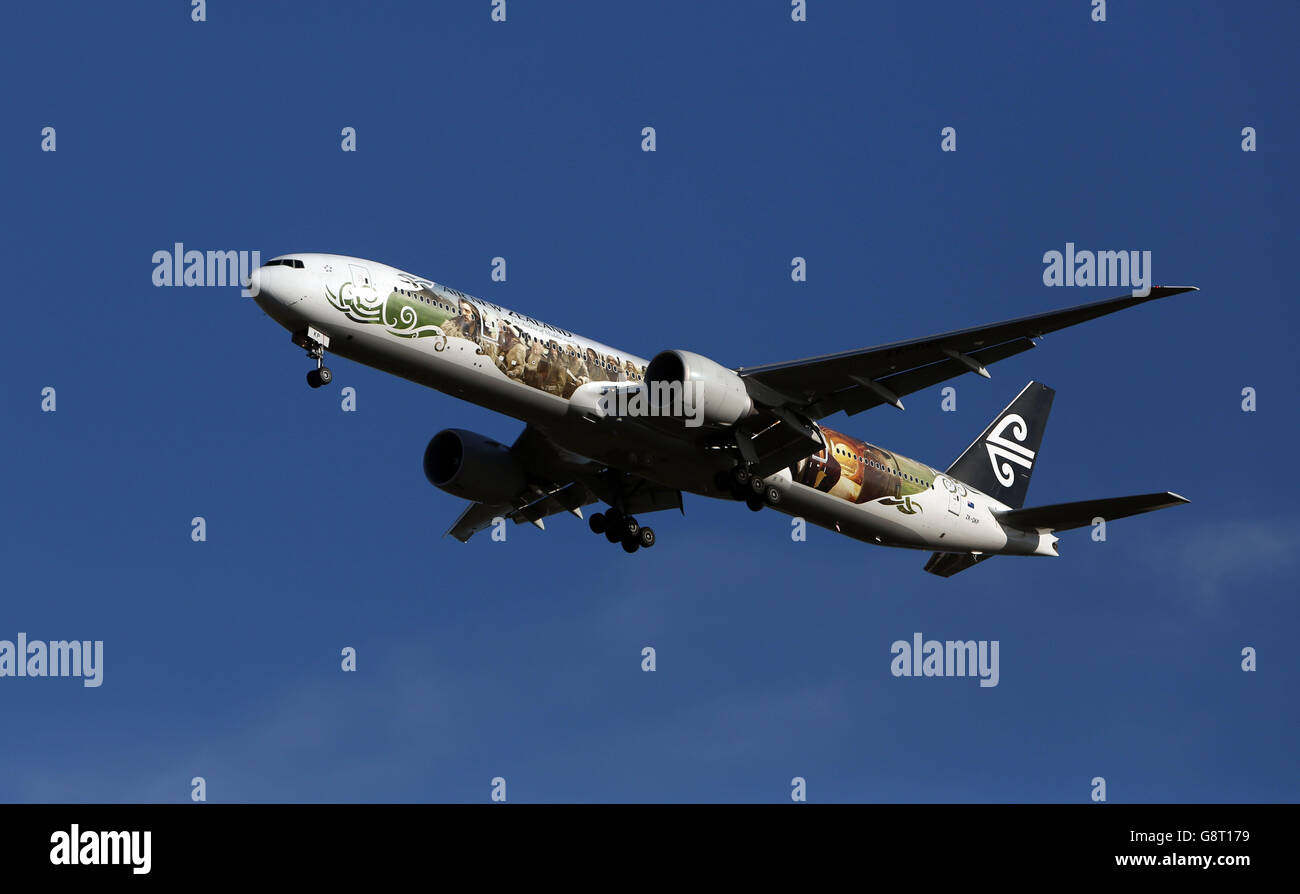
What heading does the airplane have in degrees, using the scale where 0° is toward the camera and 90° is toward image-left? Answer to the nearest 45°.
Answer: approximately 45°
